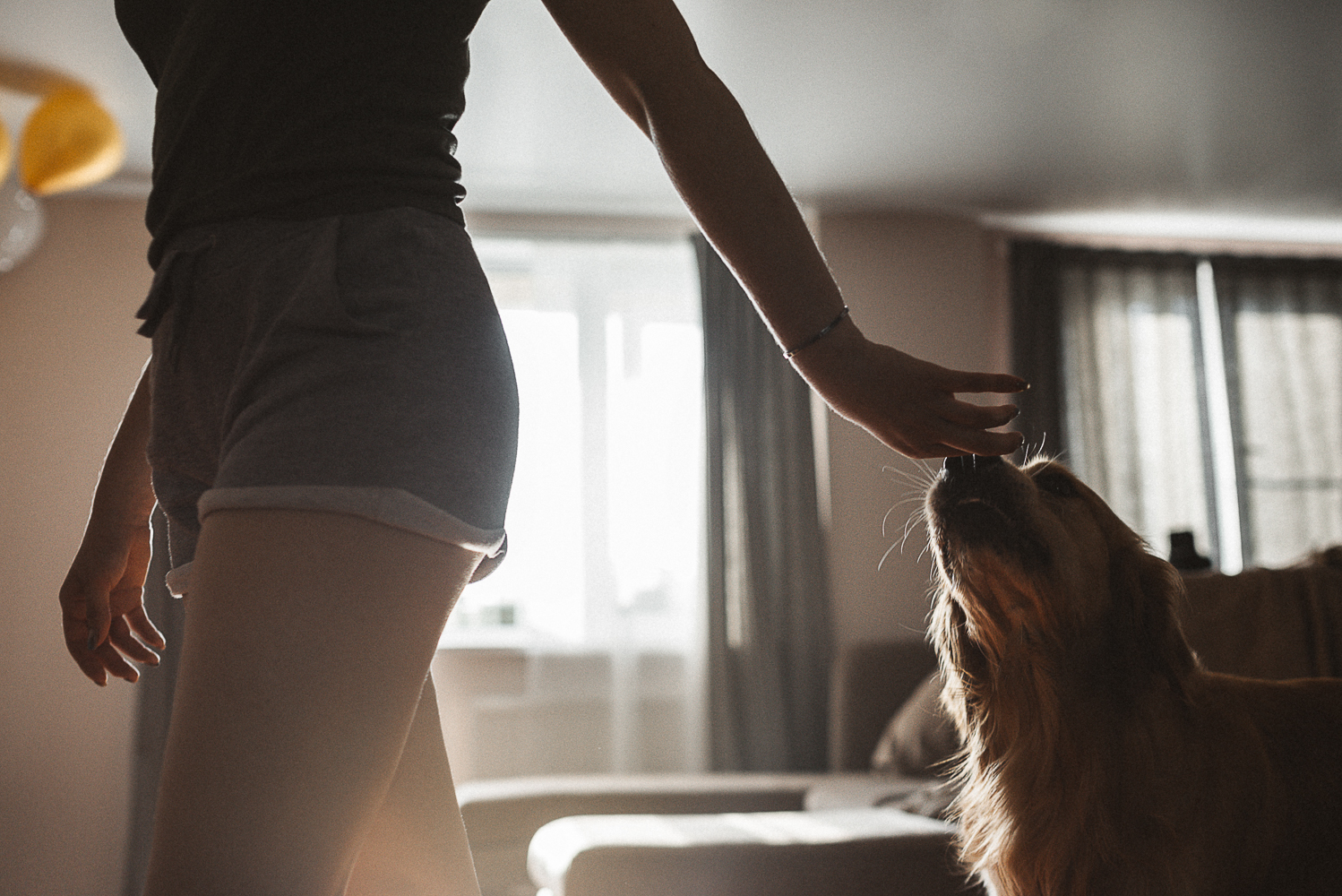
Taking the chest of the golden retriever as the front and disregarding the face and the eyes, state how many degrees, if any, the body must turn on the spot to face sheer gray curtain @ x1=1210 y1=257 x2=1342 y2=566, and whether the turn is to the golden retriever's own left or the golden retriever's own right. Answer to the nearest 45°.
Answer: approximately 135° to the golden retriever's own right

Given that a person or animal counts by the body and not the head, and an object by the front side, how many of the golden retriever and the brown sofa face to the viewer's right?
0

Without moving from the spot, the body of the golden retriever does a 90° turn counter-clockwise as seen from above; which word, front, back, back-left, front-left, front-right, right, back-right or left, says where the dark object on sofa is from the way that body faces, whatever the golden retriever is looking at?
back-left

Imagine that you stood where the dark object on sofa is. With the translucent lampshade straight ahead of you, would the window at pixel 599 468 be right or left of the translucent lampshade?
right

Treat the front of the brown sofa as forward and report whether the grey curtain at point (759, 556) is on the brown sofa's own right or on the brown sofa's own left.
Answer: on the brown sofa's own right

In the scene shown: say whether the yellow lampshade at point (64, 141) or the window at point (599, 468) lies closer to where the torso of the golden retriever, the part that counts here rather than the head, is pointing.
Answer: the yellow lampshade

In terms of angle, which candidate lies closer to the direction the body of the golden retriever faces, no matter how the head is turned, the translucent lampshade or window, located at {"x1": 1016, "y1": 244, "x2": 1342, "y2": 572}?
the translucent lampshade

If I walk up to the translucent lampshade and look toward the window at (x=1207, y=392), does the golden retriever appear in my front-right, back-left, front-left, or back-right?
front-right

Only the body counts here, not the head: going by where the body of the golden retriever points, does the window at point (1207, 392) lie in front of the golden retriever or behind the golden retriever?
behind
